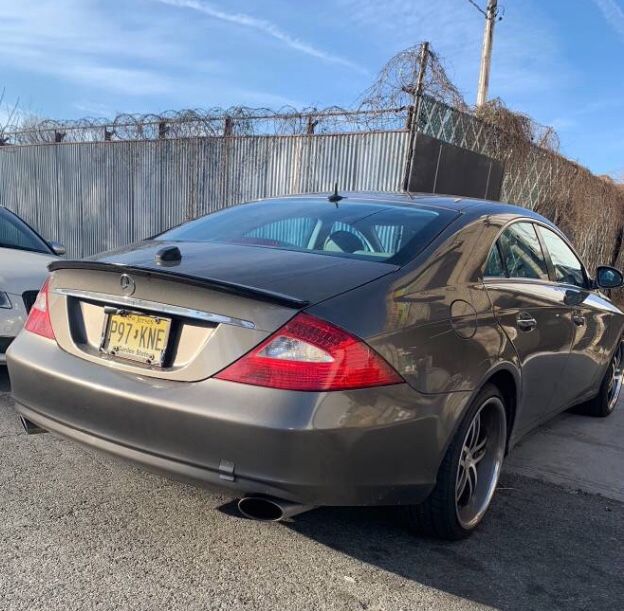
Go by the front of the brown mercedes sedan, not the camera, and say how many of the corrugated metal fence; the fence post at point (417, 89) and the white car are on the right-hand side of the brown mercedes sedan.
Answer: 0

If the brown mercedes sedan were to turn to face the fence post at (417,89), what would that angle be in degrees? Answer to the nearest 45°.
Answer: approximately 45° to its left

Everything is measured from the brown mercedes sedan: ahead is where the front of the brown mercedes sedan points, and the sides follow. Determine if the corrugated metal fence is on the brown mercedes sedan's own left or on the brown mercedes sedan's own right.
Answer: on the brown mercedes sedan's own left

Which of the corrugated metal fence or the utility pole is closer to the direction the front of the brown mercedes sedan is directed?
the utility pole

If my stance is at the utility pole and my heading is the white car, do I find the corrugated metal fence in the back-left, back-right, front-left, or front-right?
front-right

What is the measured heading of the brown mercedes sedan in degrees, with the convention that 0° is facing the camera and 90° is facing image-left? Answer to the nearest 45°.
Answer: approximately 225°

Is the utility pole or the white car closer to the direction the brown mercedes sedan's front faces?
the utility pole

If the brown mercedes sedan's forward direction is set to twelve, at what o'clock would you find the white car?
The white car is roughly at 9 o'clock from the brown mercedes sedan.

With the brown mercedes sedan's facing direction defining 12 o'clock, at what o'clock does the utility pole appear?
The utility pole is roughly at 11 o'clock from the brown mercedes sedan.
